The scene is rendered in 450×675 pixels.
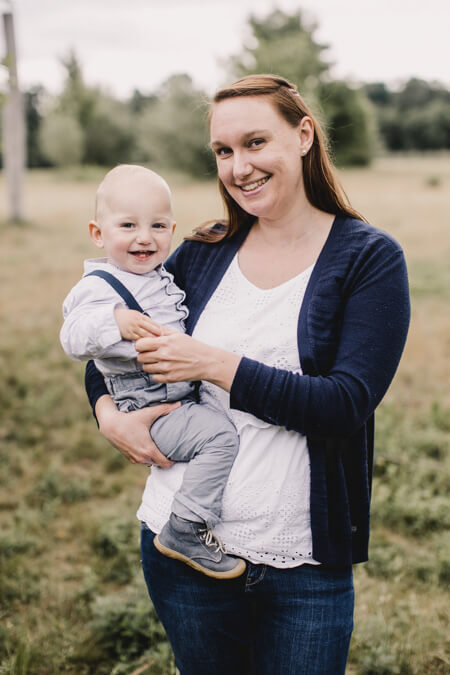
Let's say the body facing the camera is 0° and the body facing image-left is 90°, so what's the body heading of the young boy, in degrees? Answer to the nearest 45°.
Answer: approximately 315°

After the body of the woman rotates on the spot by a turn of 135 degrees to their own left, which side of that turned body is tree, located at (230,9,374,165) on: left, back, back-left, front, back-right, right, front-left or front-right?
left

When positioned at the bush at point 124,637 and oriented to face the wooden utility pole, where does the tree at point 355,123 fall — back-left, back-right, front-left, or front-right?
front-right

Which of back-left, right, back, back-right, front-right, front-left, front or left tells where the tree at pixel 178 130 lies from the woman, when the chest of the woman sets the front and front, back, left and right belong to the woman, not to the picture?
back-right

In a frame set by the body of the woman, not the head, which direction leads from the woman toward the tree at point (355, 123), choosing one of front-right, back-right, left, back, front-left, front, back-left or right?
back-right

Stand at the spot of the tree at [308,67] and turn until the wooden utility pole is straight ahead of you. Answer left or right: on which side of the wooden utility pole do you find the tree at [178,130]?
right

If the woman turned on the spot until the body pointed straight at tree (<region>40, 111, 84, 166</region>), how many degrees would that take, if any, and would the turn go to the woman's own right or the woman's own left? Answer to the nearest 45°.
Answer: approximately 135° to the woman's own right

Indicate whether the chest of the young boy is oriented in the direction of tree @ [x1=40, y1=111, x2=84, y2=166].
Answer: no

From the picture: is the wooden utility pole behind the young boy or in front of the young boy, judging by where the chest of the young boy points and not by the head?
behind

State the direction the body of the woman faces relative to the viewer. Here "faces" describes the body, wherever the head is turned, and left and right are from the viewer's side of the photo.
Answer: facing the viewer and to the left of the viewer

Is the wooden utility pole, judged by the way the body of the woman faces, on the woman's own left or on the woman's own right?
on the woman's own right

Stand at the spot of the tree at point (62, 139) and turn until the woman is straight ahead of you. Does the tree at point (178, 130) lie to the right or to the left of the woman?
left

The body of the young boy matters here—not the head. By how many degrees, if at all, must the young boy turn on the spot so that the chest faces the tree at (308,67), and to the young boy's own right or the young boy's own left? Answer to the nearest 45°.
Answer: approximately 135° to the young boy's own left

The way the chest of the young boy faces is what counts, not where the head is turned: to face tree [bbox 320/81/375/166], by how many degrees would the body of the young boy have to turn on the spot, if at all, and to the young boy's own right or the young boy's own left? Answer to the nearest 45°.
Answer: approximately 135° to the young boy's own left
